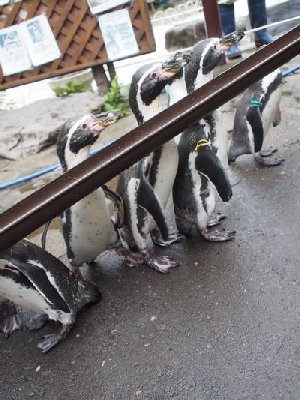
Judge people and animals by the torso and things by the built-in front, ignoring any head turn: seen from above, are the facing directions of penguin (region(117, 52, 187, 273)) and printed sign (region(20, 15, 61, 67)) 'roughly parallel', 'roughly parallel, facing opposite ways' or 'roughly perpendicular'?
roughly perpendicular

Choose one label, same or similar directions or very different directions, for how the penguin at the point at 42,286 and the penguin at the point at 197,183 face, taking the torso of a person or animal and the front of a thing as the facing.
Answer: very different directions

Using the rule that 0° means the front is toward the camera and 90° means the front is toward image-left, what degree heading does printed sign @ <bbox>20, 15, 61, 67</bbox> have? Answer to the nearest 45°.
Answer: approximately 0°

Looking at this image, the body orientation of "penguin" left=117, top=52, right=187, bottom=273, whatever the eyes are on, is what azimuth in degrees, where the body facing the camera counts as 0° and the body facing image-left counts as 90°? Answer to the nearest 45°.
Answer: approximately 270°

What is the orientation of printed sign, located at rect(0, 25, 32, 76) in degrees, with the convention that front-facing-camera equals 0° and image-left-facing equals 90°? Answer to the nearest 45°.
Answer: approximately 0°

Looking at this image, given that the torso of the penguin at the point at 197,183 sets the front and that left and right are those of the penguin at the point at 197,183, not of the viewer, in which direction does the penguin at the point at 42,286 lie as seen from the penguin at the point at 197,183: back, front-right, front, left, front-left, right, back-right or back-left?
back-right

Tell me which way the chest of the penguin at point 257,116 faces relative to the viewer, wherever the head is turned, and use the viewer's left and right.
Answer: facing to the right of the viewer
